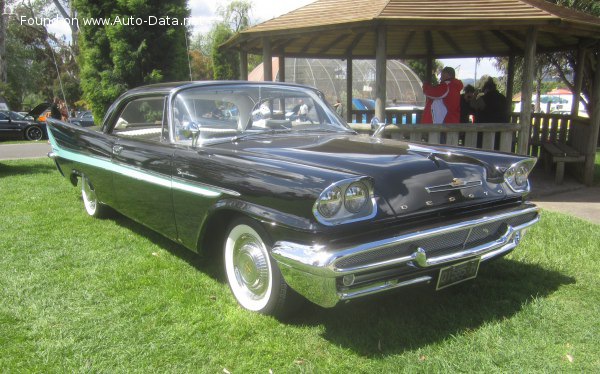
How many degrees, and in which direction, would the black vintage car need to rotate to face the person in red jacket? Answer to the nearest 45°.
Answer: approximately 90° to its left

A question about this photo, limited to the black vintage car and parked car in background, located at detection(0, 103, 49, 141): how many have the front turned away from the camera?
0

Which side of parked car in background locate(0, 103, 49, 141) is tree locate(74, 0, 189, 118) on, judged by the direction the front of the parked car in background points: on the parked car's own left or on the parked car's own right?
on the parked car's own right

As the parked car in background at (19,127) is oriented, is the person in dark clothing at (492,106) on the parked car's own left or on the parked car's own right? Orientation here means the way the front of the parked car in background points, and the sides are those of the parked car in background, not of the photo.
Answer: on the parked car's own right

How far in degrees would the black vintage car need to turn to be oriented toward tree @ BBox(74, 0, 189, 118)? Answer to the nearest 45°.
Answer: approximately 180°

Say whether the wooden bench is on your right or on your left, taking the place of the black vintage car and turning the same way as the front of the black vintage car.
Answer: on your left

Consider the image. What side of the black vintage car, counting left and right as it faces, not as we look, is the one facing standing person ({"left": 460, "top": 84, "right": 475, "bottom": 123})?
left
